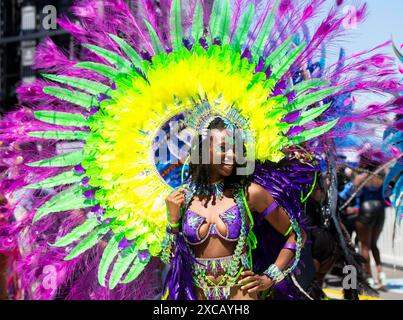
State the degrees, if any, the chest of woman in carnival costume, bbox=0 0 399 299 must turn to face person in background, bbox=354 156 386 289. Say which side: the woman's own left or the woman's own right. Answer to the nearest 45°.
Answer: approximately 135° to the woman's own left

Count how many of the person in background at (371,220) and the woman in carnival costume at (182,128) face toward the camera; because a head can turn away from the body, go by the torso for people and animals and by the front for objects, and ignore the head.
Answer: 1

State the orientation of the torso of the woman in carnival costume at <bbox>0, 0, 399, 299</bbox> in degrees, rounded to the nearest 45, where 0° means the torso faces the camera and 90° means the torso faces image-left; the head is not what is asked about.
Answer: approximately 0°

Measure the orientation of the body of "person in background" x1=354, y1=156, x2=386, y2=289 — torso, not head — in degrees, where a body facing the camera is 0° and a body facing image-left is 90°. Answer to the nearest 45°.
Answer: approximately 180°

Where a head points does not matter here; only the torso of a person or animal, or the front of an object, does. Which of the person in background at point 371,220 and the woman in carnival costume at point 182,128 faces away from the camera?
the person in background

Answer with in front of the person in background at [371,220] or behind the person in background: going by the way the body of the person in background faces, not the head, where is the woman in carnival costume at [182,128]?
behind
